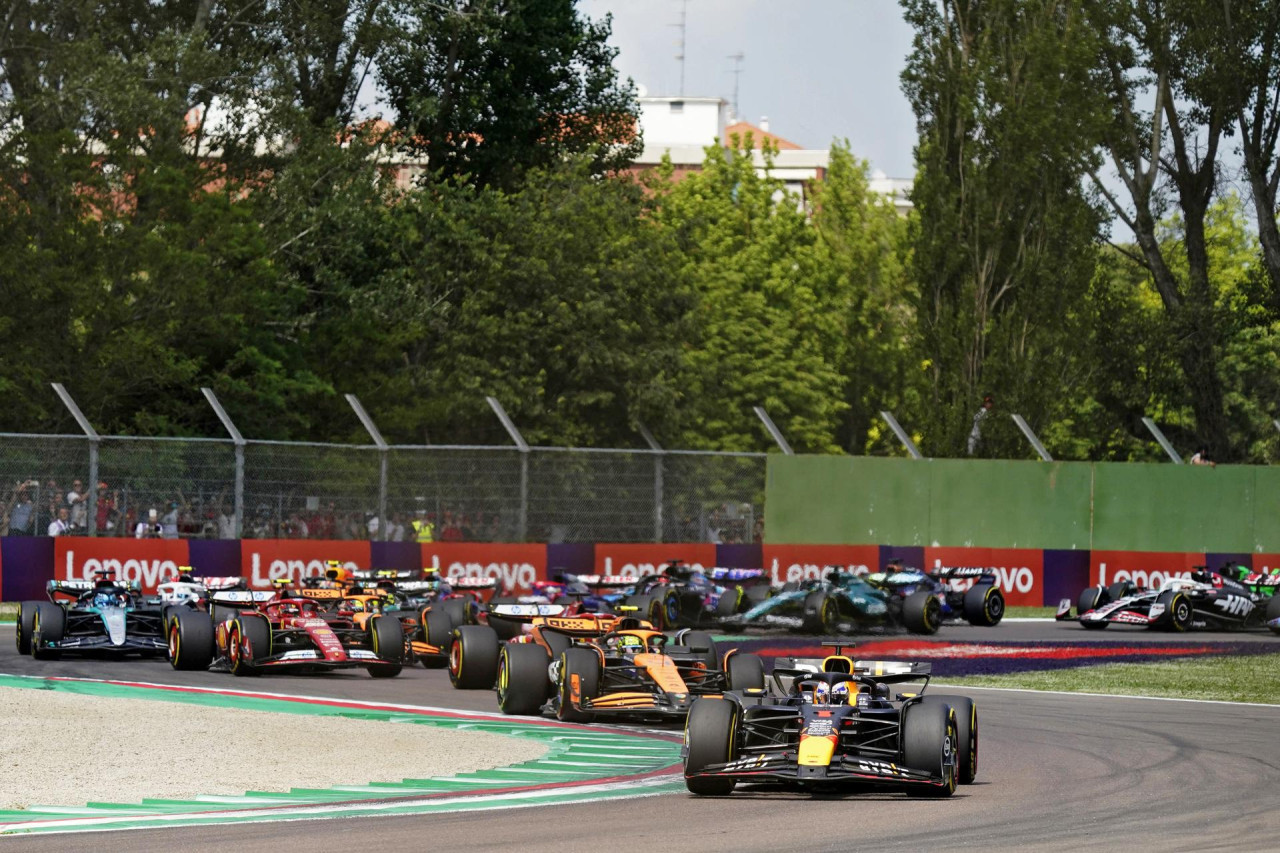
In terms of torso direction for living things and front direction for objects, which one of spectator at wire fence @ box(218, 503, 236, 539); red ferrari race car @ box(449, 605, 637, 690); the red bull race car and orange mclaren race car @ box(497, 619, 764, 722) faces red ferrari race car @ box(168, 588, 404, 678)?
the spectator at wire fence

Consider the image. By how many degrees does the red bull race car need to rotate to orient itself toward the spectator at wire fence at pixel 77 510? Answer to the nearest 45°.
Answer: approximately 135° to its right

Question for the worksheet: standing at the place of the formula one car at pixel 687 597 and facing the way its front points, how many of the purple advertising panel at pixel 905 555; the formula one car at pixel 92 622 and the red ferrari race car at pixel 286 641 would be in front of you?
2

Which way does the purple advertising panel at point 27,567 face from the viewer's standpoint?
toward the camera

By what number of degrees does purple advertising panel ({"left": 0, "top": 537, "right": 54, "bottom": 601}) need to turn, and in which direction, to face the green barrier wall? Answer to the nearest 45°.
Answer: approximately 90° to its left

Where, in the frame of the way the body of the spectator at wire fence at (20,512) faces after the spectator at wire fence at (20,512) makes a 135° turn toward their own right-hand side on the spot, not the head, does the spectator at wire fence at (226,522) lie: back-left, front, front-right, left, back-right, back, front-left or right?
back-right

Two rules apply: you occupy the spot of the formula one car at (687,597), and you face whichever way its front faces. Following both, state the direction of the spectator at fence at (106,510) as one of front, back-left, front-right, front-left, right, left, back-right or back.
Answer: front-right

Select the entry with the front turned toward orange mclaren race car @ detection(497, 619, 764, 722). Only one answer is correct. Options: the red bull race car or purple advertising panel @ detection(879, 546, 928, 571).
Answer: the purple advertising panel

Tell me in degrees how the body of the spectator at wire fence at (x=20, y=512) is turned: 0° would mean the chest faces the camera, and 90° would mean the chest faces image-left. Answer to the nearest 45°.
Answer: approximately 0°

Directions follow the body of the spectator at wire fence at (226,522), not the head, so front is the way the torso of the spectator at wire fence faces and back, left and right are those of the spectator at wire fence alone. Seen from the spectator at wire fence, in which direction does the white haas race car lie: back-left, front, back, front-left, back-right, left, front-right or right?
left

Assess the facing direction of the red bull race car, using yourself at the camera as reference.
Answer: facing the viewer

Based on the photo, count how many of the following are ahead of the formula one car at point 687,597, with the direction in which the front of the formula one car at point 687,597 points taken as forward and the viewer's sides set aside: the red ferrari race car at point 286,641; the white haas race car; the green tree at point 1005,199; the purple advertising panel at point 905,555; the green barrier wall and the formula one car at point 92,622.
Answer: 2
